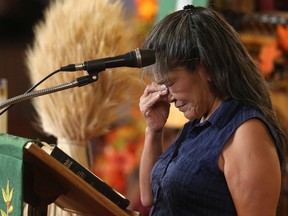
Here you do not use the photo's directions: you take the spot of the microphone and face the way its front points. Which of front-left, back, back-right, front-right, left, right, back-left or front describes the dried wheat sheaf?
left

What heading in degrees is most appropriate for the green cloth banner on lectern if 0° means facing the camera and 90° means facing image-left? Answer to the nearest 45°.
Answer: approximately 45°

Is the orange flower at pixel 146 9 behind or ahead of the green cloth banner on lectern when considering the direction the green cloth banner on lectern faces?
behind

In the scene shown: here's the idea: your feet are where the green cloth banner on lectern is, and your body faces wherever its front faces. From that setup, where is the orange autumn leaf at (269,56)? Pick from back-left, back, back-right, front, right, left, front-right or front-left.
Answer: back

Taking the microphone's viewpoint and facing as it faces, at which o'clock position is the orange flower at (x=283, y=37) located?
The orange flower is roughly at 10 o'clock from the microphone.

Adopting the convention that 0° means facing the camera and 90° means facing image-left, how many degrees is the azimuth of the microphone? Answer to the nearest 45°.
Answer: approximately 270°

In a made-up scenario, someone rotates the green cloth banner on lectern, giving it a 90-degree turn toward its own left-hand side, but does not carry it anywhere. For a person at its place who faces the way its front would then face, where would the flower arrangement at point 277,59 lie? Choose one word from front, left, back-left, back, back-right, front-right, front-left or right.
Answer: left
